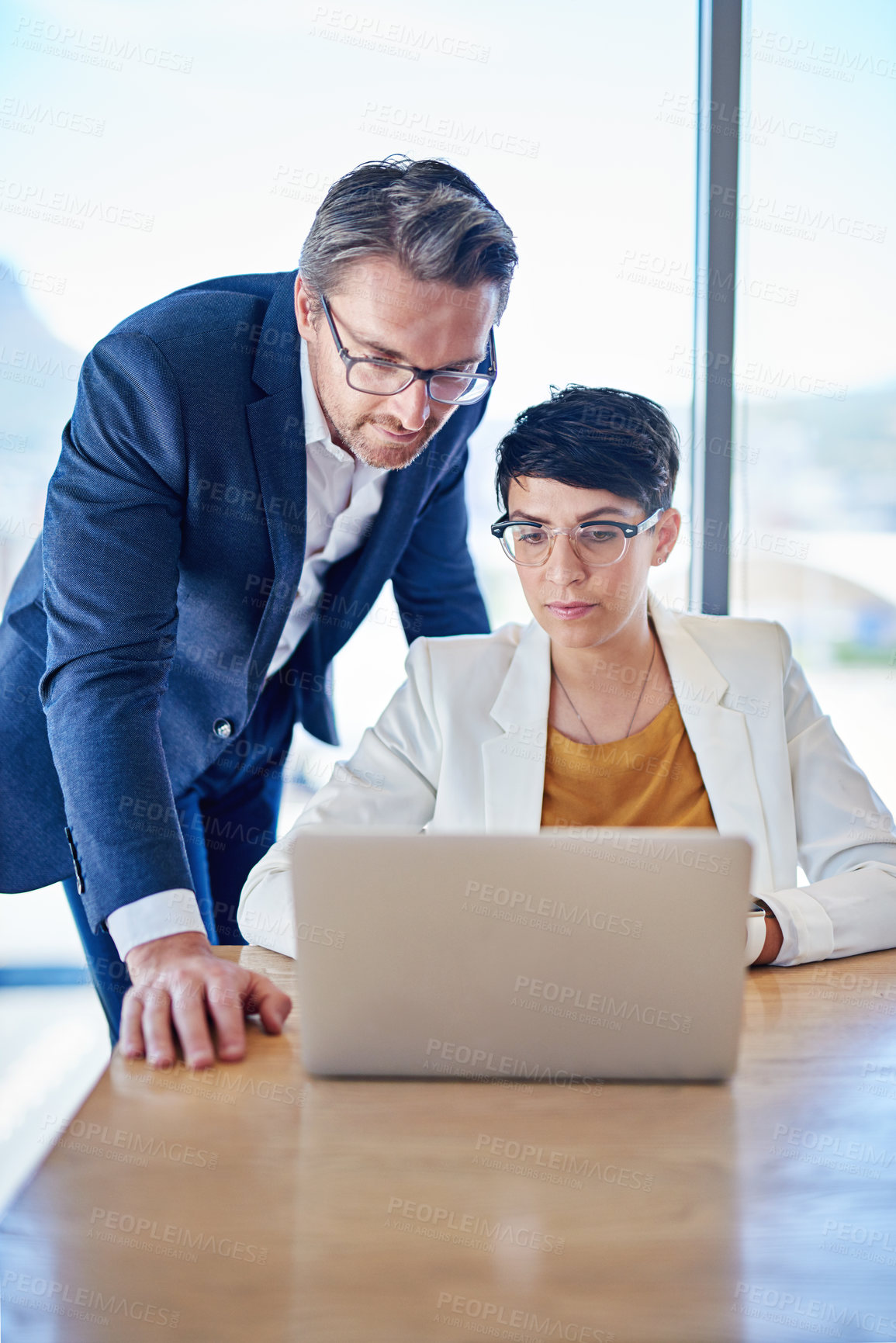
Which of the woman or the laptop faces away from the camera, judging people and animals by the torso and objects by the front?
the laptop

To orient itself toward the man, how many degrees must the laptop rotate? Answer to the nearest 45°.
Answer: approximately 45° to its left

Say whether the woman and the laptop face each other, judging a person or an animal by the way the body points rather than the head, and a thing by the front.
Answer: yes

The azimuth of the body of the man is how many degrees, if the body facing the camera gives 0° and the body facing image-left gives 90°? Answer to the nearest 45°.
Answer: approximately 315°

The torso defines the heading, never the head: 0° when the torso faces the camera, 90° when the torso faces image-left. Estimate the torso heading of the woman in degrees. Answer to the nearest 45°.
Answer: approximately 0°

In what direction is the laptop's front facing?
away from the camera

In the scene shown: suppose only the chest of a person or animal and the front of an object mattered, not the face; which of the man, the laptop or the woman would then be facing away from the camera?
the laptop

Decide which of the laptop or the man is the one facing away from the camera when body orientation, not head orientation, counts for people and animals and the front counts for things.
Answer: the laptop

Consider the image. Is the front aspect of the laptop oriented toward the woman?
yes

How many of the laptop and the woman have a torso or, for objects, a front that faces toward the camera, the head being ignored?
1

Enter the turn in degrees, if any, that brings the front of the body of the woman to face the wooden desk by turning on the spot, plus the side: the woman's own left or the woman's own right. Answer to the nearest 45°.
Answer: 0° — they already face it

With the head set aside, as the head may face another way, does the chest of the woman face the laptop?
yes
